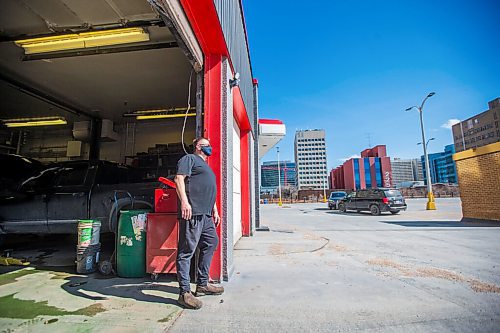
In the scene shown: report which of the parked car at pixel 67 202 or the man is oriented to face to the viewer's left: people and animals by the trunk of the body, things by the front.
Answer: the parked car

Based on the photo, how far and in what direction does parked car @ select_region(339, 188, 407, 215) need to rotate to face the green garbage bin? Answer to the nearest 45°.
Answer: approximately 135° to its left

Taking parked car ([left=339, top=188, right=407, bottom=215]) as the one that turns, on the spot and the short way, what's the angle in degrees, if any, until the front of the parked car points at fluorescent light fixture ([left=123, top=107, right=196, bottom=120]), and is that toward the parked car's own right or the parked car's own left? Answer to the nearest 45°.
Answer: approximately 90° to the parked car's own left

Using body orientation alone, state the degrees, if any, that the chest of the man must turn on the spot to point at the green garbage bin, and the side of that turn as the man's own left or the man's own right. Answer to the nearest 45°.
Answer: approximately 180°

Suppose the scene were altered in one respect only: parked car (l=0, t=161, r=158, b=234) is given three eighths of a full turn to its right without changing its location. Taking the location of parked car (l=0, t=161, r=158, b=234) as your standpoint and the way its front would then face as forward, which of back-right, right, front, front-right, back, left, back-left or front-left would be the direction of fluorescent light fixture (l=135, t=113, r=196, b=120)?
front

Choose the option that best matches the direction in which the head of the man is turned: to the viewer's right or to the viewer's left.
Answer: to the viewer's right

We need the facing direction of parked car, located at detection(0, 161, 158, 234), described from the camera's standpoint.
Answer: facing to the left of the viewer

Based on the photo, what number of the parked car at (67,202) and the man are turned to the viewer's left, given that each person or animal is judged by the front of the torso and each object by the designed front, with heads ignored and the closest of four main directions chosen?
1

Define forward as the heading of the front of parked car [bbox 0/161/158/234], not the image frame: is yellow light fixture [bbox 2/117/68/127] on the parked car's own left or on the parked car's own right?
on the parked car's own right

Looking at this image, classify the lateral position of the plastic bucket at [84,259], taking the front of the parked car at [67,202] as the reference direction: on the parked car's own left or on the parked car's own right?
on the parked car's own left

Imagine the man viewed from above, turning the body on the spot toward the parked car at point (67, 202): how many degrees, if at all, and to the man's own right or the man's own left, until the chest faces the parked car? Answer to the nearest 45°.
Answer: approximately 180°

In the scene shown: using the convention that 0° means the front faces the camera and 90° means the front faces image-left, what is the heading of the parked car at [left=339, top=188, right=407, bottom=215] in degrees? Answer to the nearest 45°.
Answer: approximately 135°

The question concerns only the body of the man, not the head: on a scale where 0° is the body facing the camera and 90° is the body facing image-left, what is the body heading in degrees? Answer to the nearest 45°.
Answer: approximately 315°
